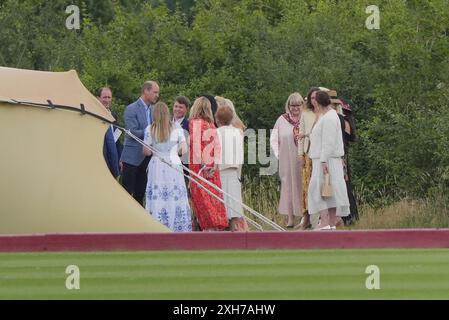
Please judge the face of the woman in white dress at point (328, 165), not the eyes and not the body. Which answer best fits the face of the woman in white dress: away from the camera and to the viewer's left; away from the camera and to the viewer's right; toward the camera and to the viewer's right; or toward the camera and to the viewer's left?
away from the camera and to the viewer's left

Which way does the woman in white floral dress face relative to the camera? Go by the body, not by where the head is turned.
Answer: away from the camera

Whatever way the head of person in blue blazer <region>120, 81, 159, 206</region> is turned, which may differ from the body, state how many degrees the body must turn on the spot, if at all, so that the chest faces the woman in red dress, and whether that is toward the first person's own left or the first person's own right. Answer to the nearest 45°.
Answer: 0° — they already face them

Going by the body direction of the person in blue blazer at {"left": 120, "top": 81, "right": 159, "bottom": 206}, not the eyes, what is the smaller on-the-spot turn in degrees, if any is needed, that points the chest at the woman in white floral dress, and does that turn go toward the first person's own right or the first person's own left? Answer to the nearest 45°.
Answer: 0° — they already face them

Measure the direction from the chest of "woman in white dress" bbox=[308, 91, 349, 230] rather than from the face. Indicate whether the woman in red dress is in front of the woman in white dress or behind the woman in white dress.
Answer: in front

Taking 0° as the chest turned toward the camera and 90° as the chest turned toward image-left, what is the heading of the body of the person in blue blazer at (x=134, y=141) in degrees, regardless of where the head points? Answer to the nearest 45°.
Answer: approximately 315°

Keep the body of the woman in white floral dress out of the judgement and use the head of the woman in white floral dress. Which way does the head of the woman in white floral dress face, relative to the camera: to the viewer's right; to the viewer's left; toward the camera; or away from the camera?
away from the camera

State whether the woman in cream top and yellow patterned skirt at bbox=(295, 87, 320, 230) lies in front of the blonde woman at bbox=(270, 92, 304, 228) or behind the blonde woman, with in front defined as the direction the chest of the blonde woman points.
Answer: in front

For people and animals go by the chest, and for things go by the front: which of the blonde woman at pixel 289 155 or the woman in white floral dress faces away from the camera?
the woman in white floral dress

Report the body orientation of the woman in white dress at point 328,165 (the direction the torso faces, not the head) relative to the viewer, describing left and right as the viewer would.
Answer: facing to the left of the viewer
